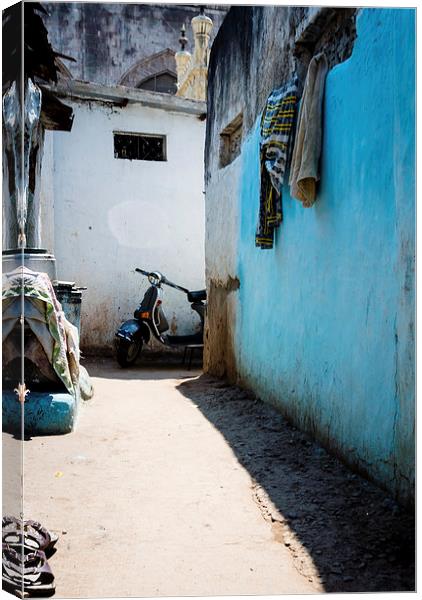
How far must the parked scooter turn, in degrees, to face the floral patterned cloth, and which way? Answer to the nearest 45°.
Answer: approximately 45° to its left

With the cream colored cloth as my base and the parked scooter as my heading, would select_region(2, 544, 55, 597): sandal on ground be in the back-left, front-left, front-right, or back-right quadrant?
back-left

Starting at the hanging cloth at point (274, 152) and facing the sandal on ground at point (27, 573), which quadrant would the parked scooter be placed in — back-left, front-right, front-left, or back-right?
back-right

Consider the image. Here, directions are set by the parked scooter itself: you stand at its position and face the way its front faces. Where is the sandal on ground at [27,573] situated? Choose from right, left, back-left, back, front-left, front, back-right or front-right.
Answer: front-left

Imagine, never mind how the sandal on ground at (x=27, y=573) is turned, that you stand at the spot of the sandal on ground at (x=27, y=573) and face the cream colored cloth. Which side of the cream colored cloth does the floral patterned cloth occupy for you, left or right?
left

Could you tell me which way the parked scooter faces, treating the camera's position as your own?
facing the viewer and to the left of the viewer
